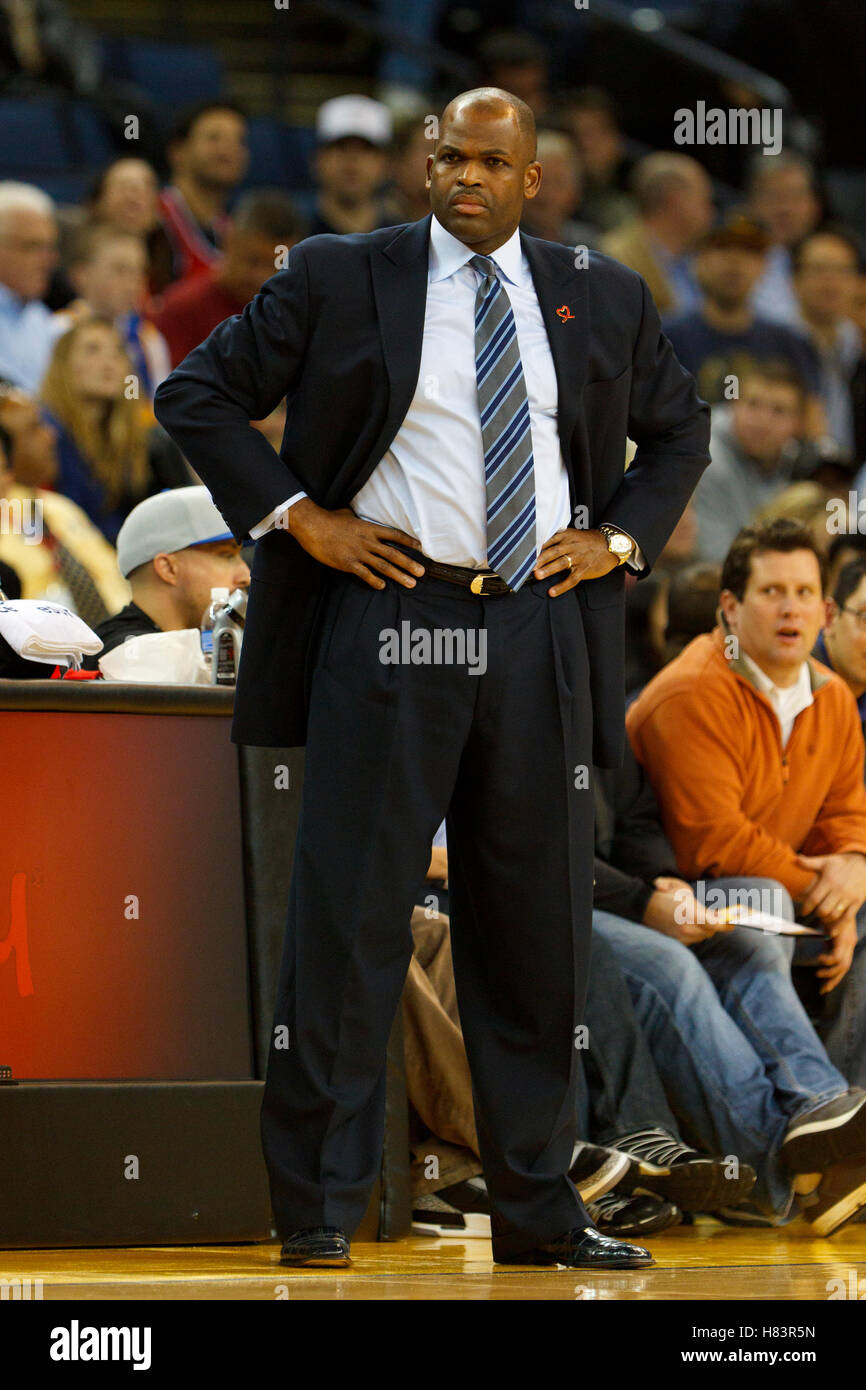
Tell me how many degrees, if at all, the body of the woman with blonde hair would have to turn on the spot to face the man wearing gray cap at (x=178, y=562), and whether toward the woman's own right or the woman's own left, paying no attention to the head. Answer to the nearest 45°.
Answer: approximately 45° to the woman's own right

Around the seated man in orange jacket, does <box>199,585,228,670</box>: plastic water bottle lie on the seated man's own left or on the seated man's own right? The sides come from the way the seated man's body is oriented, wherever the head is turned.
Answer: on the seated man's own right

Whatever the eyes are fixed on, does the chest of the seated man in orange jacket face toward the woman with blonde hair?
no

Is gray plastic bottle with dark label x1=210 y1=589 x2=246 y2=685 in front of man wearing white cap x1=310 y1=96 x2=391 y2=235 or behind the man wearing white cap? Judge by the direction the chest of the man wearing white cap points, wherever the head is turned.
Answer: in front

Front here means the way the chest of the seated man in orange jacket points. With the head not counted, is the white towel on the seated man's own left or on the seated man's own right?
on the seated man's own right

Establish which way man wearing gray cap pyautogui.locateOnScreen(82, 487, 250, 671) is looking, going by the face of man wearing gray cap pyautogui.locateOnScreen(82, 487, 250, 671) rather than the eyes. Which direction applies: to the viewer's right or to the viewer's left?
to the viewer's right

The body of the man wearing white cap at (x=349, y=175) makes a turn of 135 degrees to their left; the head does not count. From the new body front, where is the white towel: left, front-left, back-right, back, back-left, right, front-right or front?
back-right

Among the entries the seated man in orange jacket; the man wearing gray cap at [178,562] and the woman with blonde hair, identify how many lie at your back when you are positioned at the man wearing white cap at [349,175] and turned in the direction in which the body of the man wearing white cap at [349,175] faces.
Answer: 0

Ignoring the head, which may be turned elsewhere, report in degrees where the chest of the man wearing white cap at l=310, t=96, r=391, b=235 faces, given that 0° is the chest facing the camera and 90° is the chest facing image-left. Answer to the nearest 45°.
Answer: approximately 0°

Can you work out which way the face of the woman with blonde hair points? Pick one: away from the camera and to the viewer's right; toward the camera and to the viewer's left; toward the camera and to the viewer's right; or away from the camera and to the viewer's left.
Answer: toward the camera and to the viewer's right

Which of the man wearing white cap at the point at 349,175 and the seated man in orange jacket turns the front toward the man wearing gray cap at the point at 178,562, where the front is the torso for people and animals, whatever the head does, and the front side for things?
the man wearing white cap at the point at 349,175

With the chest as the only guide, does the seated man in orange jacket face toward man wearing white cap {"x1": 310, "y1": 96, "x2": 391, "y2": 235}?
no

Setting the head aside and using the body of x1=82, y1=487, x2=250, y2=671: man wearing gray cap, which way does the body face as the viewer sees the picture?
to the viewer's right

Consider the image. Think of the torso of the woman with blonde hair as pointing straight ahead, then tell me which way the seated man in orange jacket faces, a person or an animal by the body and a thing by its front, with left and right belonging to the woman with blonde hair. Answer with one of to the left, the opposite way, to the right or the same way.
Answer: the same way

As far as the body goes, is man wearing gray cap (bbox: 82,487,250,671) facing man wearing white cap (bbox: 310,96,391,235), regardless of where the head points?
no

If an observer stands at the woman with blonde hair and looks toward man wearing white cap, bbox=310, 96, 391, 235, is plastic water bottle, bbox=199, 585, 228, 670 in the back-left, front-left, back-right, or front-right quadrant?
back-right

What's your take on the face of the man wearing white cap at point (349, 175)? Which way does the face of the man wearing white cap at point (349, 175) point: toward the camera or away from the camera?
toward the camera
